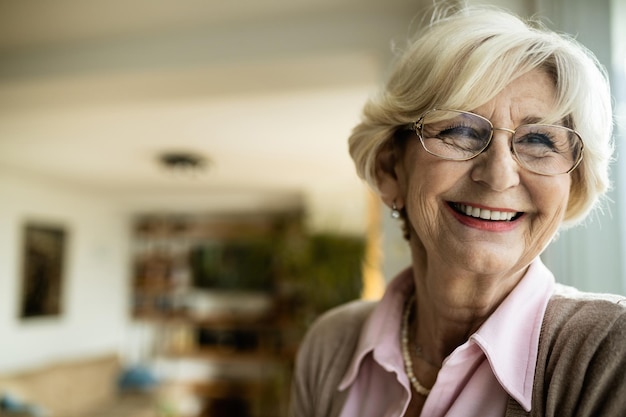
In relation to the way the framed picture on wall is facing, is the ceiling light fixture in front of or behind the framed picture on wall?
in front

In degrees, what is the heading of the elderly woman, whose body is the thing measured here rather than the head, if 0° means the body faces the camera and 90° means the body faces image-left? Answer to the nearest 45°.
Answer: approximately 45°

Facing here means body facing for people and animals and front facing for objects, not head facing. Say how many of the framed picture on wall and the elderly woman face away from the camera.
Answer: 0

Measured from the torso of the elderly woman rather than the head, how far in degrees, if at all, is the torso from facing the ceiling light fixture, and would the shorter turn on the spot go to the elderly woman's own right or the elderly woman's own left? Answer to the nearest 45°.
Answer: approximately 90° to the elderly woman's own right

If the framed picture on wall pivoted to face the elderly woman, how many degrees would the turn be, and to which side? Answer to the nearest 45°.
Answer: approximately 45° to its right

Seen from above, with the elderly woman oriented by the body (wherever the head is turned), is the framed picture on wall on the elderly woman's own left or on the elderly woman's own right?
on the elderly woman's own right

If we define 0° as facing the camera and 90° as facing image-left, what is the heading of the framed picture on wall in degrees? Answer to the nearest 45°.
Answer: approximately 315°
